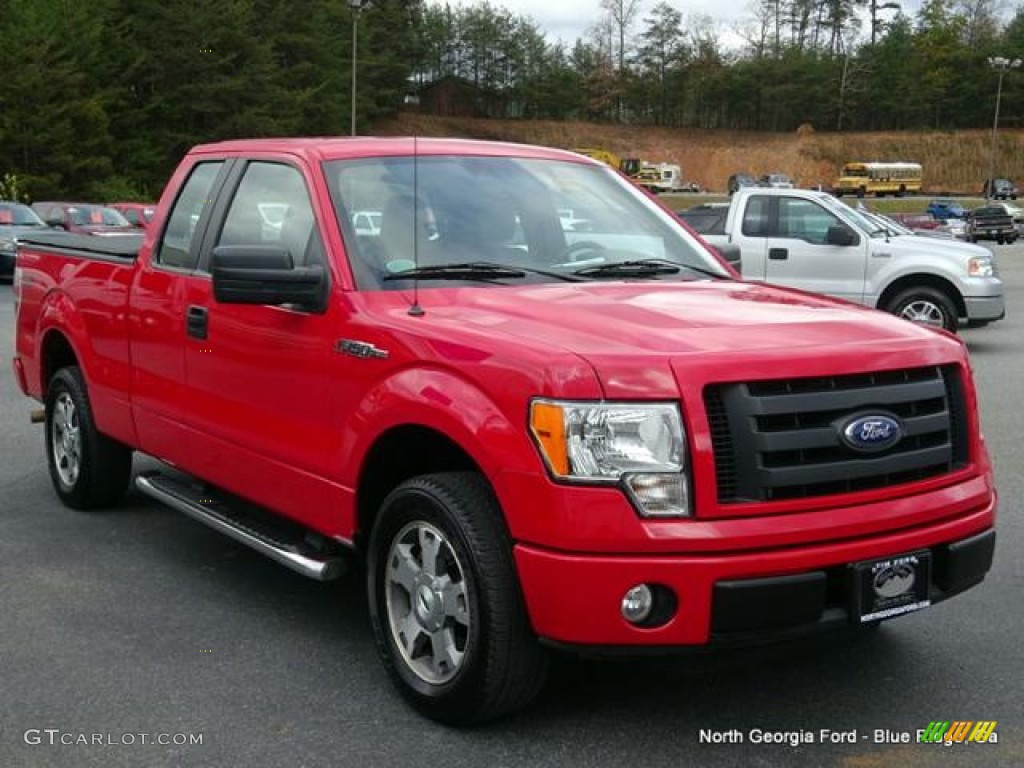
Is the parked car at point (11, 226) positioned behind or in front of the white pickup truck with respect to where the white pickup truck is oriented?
behind

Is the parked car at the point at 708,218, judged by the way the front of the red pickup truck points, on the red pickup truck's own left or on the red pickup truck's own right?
on the red pickup truck's own left

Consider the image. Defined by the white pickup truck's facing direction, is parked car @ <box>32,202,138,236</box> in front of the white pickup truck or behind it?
behind

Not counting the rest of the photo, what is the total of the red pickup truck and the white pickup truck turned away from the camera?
0

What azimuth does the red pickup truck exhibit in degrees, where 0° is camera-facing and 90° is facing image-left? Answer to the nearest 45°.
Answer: approximately 315°

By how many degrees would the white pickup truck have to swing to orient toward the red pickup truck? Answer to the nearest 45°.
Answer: approximately 90° to its right

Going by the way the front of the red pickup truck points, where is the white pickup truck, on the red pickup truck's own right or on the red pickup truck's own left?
on the red pickup truck's own left

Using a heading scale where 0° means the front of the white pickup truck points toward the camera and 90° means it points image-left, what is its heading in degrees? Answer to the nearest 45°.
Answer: approximately 270°

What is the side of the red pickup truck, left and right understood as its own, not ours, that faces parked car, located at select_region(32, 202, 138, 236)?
back
